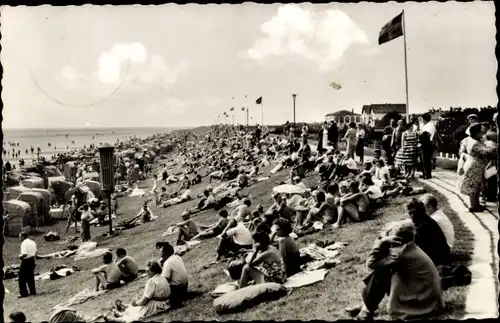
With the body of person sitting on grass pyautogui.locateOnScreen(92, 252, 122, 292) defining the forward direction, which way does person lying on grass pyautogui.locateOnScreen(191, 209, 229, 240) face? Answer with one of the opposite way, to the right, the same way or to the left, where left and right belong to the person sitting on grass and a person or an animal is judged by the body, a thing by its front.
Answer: the same way

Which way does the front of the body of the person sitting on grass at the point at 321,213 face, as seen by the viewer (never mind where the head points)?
to the viewer's left

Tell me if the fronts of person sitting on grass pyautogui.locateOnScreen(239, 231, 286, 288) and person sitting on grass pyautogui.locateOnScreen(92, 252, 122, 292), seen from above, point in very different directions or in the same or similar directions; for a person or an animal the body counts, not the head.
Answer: same or similar directions

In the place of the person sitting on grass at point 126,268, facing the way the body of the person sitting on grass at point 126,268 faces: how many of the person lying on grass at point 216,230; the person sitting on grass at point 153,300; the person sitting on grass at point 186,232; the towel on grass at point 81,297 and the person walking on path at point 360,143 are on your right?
3

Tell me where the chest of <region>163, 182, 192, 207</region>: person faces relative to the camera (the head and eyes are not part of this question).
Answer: to the viewer's left

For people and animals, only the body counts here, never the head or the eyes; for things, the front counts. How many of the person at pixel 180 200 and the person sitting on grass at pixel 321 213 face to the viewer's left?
2

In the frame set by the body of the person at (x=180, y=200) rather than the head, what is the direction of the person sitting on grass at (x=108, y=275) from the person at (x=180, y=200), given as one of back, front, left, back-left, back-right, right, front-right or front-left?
left

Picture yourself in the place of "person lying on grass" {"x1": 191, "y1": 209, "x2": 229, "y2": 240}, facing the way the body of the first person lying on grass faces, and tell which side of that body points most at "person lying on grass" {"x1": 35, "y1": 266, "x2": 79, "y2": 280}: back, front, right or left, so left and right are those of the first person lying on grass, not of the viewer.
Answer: front

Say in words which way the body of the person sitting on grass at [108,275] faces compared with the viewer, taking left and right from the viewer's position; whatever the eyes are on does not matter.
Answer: facing to the left of the viewer

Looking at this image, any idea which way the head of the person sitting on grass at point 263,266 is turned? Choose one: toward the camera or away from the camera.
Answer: away from the camera

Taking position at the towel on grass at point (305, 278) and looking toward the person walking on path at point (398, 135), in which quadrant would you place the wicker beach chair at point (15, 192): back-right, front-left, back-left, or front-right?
front-left

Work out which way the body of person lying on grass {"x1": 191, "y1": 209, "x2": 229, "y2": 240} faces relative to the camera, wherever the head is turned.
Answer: to the viewer's left
